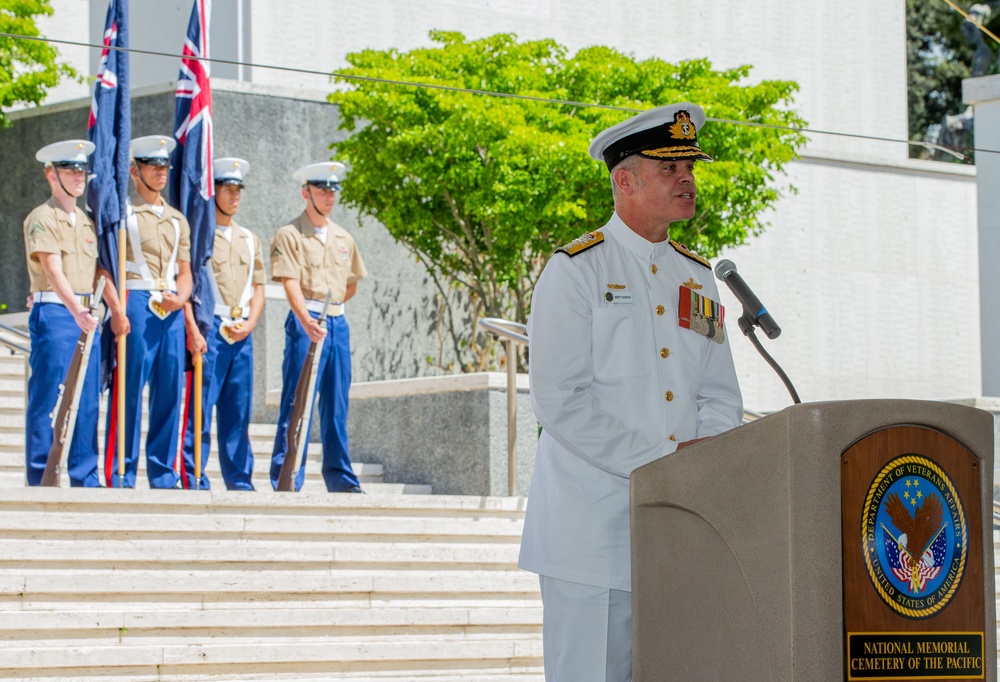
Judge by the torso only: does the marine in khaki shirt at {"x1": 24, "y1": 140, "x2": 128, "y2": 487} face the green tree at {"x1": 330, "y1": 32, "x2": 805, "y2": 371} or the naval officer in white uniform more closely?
the naval officer in white uniform

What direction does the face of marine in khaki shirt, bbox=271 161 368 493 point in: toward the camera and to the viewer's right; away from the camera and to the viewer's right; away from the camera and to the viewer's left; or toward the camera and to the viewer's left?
toward the camera and to the viewer's right

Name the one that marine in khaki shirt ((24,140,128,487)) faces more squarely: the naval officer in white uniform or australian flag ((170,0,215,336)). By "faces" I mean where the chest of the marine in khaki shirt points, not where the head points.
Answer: the naval officer in white uniform

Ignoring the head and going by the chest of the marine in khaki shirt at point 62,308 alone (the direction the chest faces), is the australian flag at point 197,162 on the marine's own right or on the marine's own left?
on the marine's own left

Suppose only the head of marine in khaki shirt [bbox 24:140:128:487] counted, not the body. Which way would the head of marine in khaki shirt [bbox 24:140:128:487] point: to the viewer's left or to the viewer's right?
to the viewer's right

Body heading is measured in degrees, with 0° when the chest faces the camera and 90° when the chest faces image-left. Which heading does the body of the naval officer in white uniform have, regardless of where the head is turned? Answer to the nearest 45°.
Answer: approximately 315°

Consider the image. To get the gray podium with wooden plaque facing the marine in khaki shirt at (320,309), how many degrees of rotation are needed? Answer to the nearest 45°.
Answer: approximately 180°

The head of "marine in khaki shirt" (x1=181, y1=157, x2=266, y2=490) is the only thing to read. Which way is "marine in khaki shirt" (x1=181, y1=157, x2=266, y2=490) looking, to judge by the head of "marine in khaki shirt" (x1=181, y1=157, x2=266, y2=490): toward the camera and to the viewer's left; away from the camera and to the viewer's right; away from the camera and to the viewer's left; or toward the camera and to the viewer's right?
toward the camera and to the viewer's right

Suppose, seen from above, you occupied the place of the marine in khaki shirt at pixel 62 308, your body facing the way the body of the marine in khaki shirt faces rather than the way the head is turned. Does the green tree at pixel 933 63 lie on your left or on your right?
on your left

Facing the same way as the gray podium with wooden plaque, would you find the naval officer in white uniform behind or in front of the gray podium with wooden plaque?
behind

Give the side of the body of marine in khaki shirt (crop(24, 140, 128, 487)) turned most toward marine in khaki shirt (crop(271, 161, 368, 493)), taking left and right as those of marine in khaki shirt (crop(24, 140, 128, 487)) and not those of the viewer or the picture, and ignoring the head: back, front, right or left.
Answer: left
